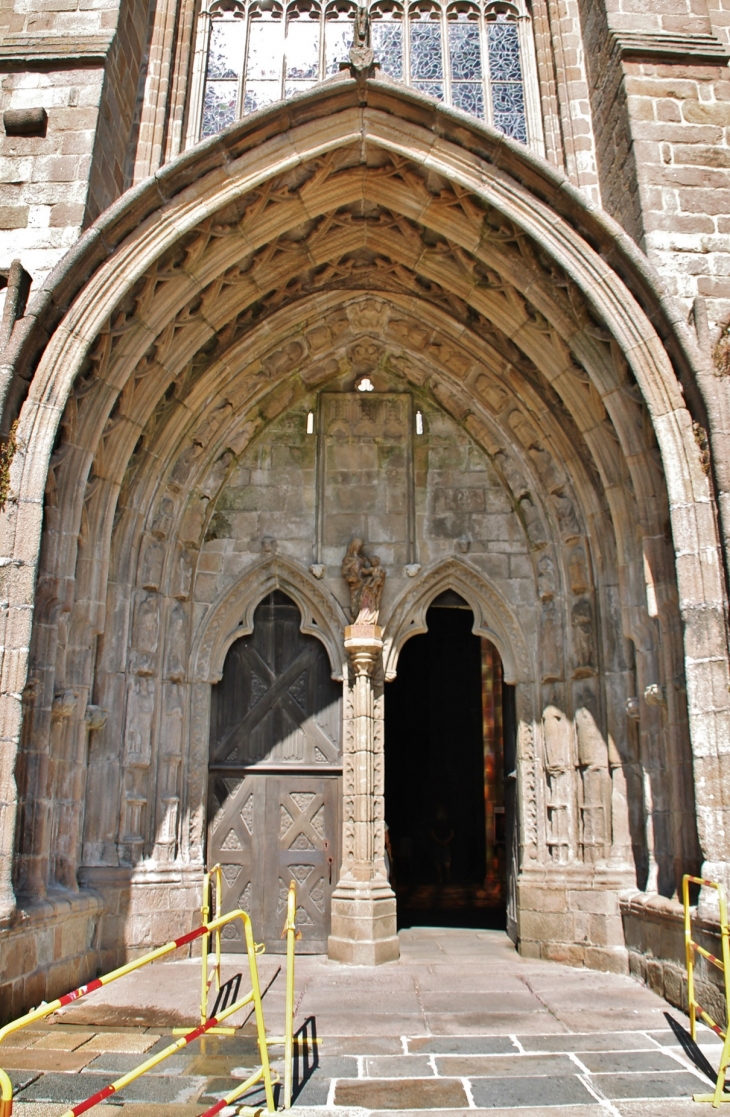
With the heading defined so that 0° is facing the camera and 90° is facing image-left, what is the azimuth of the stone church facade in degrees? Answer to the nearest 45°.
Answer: approximately 0°
